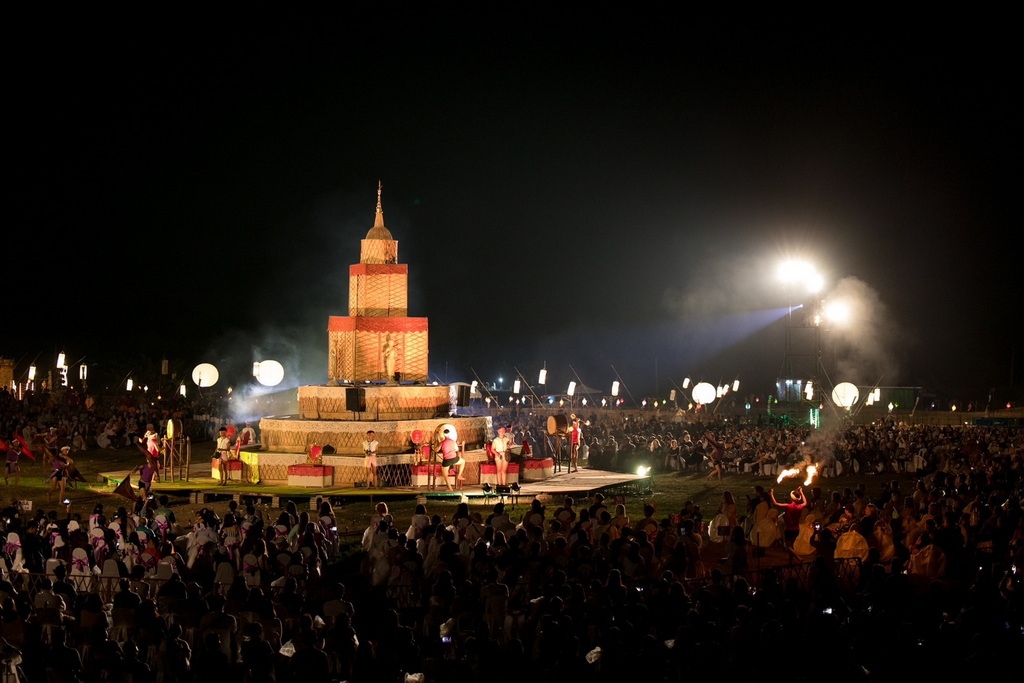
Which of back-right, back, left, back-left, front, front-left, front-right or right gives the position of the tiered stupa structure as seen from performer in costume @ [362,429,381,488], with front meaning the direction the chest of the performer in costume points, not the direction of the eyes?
back

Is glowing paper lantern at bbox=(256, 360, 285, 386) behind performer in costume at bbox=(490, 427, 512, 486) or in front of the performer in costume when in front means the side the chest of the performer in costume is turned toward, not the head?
behind

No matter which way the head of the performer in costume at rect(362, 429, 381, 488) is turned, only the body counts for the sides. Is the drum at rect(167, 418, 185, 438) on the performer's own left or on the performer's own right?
on the performer's own right

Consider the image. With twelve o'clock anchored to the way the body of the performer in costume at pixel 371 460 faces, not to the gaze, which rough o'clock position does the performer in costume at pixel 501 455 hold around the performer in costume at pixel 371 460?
the performer in costume at pixel 501 455 is roughly at 9 o'clock from the performer in costume at pixel 371 460.

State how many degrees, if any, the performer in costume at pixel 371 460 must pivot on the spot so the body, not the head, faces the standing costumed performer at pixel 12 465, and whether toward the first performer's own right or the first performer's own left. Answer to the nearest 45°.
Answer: approximately 90° to the first performer's own right

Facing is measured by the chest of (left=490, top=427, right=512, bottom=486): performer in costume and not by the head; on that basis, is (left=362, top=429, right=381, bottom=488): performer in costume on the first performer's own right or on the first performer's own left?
on the first performer's own right

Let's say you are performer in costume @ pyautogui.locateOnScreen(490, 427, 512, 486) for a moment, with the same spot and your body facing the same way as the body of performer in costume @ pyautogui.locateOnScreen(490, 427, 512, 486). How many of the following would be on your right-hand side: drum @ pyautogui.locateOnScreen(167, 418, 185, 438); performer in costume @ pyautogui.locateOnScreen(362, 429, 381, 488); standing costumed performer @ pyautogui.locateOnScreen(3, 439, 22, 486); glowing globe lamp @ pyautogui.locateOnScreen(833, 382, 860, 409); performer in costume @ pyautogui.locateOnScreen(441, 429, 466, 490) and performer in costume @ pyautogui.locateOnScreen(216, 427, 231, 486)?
5

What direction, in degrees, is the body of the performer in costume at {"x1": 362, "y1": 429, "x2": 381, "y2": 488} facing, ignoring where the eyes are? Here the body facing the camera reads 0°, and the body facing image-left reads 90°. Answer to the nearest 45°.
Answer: approximately 0°

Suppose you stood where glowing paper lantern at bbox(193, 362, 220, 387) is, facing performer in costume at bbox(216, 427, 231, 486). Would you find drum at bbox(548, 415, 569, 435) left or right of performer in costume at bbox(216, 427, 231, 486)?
left

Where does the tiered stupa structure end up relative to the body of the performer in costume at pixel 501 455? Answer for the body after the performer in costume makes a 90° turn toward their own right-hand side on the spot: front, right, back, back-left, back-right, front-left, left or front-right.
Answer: front-right

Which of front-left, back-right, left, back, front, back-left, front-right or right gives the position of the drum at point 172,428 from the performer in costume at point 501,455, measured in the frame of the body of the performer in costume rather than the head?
right

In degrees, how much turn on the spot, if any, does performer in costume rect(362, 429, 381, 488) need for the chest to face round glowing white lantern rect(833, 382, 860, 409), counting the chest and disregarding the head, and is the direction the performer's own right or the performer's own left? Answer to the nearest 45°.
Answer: approximately 135° to the performer's own left

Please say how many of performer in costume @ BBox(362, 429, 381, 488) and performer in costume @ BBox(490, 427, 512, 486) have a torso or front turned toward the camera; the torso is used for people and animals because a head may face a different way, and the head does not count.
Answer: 2

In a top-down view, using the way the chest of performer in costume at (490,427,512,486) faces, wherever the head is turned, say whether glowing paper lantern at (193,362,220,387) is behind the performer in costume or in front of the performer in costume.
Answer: behind
